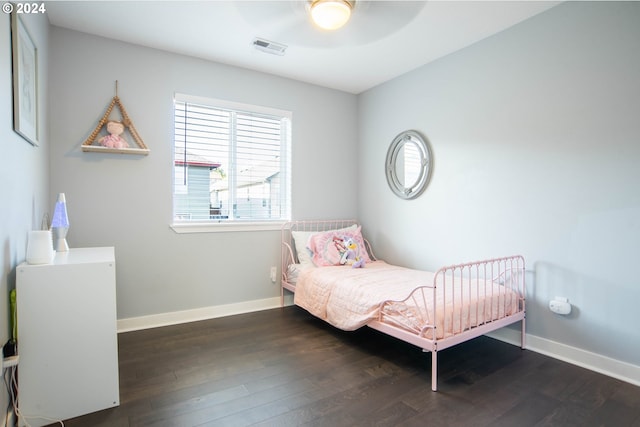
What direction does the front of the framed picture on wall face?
to the viewer's right

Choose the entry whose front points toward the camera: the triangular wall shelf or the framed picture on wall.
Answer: the triangular wall shelf

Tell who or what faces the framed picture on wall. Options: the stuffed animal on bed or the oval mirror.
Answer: the oval mirror

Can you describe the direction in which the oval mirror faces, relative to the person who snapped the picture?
facing the viewer and to the left of the viewer

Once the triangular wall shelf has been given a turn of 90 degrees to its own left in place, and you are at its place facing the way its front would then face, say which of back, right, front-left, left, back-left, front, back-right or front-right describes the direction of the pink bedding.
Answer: front-right

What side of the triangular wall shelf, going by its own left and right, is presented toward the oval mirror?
left

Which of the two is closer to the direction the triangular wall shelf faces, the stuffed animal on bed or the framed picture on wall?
the framed picture on wall

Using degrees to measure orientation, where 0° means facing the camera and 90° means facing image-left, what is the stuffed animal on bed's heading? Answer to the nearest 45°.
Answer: approximately 315°

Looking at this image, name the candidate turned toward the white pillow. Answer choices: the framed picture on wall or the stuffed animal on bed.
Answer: the framed picture on wall

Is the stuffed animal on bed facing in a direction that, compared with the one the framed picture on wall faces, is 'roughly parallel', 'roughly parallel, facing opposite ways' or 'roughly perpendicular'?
roughly perpendicular

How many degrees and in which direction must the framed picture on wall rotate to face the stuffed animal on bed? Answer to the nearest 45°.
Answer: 0° — it already faces it

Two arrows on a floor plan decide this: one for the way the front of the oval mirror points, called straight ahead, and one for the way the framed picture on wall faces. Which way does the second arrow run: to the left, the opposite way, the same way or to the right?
the opposite way

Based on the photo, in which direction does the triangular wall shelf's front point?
toward the camera

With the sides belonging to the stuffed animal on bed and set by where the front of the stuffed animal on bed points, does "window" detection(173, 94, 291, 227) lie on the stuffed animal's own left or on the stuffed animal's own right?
on the stuffed animal's own right

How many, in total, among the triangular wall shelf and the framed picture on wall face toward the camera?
1

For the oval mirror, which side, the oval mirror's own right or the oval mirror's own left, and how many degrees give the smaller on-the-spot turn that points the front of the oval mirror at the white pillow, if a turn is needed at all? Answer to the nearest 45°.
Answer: approximately 45° to the oval mirror's own right
